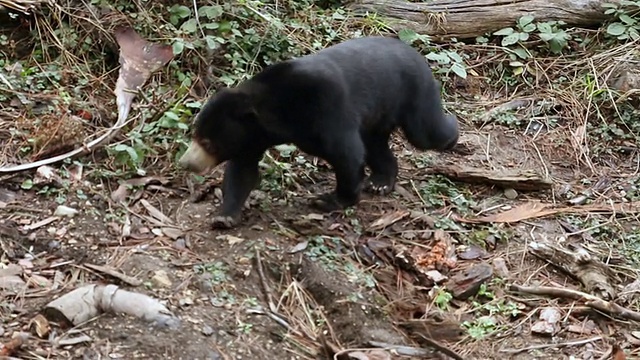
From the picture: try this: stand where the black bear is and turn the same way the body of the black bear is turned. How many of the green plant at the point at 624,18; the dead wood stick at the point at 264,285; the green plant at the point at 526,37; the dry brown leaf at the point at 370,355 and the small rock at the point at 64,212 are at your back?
2

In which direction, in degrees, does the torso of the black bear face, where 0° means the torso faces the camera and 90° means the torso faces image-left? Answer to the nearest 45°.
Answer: approximately 45°

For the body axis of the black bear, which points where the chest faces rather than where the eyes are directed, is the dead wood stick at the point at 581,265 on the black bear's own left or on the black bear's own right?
on the black bear's own left

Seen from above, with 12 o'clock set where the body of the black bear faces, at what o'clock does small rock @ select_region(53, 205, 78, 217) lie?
The small rock is roughly at 1 o'clock from the black bear.

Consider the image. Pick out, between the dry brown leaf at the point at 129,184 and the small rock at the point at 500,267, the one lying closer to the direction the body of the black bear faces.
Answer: the dry brown leaf

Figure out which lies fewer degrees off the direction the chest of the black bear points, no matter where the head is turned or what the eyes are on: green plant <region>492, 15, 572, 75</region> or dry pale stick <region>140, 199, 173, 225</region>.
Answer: the dry pale stick

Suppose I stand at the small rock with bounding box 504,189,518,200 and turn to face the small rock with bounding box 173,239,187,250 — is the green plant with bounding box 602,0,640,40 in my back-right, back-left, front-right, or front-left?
back-right

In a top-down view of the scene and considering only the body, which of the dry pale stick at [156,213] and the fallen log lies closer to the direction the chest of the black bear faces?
the dry pale stick

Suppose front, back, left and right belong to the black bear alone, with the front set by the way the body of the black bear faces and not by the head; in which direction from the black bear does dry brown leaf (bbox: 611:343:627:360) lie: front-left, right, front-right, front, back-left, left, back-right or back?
left

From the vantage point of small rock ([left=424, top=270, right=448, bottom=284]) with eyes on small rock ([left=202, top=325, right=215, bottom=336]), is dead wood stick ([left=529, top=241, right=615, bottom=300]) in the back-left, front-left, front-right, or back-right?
back-left

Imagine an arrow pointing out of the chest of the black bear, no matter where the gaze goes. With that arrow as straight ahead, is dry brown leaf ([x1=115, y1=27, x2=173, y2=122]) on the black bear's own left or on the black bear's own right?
on the black bear's own right

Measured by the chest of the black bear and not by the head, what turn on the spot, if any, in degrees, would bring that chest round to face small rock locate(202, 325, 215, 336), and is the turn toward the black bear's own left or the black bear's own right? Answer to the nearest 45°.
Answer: approximately 45° to the black bear's own left

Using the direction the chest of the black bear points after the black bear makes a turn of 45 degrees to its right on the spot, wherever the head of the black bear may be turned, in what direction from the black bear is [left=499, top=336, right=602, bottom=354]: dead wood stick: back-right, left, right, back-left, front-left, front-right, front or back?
back-left

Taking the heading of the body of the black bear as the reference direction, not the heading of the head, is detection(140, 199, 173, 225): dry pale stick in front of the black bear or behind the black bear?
in front
